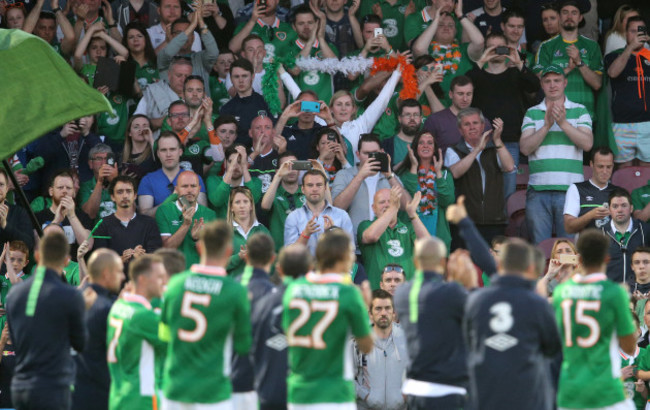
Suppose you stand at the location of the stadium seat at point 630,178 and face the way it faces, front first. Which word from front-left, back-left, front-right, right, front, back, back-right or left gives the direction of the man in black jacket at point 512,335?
front

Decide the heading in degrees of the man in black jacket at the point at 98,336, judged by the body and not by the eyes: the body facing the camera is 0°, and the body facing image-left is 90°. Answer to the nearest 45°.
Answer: approximately 225°

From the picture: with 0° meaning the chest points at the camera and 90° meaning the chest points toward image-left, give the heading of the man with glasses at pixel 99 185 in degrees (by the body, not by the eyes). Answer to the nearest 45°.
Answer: approximately 315°

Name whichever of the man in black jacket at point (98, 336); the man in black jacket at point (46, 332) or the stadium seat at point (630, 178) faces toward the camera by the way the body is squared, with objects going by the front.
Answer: the stadium seat

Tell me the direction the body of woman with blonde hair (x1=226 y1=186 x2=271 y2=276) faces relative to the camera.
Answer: toward the camera

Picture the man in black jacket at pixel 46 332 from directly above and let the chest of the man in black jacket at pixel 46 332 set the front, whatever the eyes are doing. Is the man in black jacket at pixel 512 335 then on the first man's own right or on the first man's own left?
on the first man's own right

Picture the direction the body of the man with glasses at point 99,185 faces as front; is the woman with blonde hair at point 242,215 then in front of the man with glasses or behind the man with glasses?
in front

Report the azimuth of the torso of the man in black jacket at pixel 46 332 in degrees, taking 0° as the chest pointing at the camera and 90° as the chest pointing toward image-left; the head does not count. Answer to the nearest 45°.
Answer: approximately 225°

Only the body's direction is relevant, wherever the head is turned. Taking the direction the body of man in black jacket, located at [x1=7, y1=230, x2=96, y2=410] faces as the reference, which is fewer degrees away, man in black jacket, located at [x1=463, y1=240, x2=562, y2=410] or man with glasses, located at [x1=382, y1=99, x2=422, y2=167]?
the man with glasses

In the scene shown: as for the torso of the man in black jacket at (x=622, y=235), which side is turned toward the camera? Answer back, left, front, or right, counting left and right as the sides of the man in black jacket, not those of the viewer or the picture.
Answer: front
